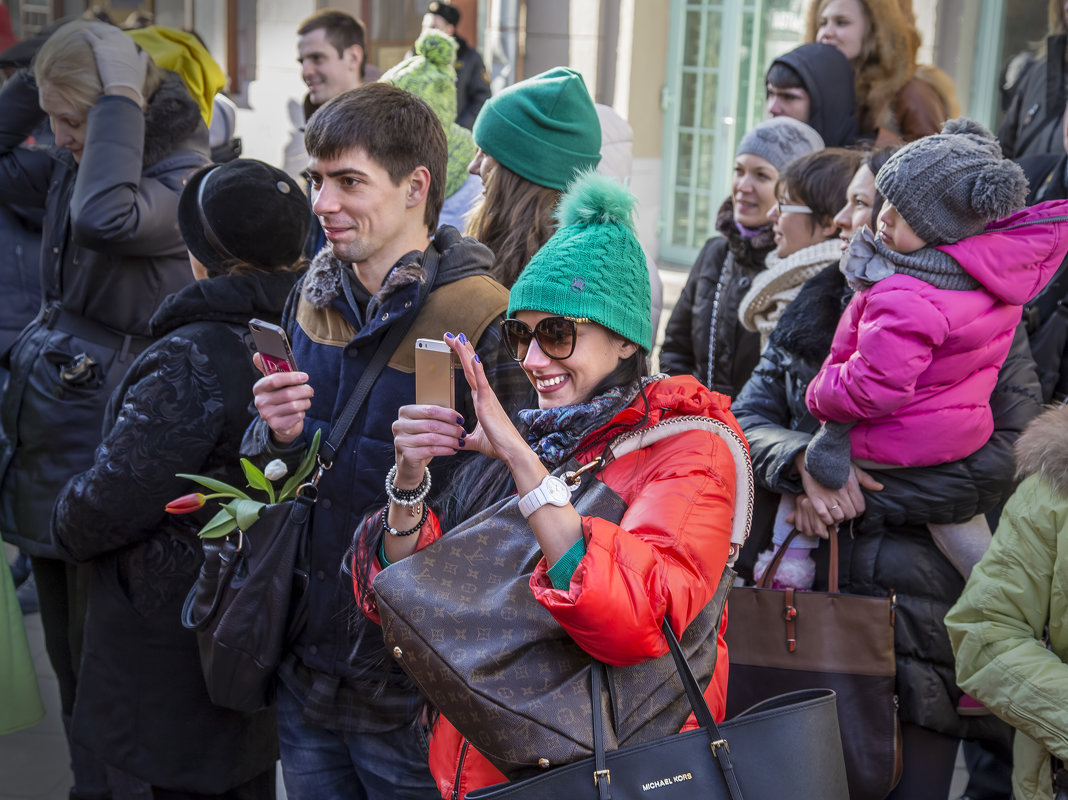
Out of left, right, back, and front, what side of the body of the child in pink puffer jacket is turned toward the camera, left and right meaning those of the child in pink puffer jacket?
left

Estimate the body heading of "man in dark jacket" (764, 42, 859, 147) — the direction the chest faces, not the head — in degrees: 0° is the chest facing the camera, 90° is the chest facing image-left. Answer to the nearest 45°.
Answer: approximately 45°

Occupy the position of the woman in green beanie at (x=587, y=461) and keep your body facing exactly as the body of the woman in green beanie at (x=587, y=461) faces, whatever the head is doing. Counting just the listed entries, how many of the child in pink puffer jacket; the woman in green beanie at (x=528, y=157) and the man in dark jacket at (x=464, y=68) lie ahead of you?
0

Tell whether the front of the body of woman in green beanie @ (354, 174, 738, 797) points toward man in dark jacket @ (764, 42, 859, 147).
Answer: no

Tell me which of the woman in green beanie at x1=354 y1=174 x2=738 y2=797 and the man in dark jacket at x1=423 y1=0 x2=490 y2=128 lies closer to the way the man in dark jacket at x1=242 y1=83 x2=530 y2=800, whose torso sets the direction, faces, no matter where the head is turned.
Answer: the woman in green beanie

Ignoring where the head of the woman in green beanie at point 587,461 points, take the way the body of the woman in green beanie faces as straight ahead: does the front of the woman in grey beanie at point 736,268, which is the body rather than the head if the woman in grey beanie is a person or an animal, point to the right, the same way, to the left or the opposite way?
the same way

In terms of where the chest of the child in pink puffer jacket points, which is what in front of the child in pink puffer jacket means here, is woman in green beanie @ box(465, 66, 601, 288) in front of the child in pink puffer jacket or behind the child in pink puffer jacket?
in front

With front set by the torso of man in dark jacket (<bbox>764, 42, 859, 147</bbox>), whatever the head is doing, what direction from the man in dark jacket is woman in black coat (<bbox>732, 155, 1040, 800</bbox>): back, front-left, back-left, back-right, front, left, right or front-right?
front-left

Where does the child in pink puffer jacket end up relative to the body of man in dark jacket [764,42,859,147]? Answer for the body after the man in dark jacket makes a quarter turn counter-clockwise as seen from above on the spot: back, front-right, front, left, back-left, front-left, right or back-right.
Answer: front-right

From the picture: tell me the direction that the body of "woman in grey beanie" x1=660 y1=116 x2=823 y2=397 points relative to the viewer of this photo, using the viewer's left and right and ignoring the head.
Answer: facing the viewer and to the left of the viewer

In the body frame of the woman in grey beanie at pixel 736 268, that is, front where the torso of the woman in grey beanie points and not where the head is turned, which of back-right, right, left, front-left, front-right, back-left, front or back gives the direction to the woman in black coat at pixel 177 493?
front

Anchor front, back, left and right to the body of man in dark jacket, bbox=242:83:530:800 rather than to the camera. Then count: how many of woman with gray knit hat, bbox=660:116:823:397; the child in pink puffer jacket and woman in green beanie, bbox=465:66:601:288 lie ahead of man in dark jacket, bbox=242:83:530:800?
0

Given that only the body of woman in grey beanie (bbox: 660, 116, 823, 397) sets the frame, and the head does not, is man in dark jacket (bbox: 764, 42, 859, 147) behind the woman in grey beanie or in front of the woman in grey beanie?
behind

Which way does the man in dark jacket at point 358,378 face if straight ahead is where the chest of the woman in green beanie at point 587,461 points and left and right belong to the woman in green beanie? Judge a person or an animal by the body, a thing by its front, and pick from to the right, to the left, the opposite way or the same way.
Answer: the same way
